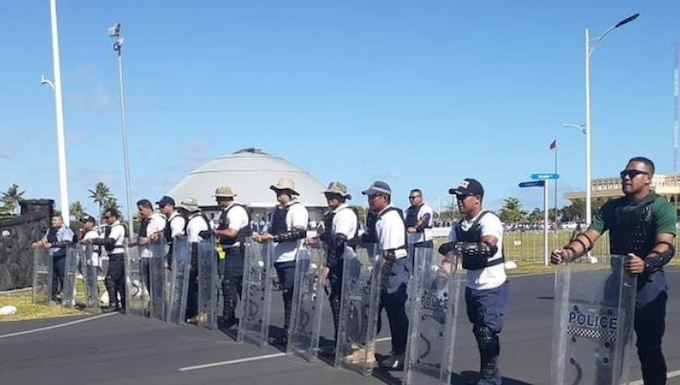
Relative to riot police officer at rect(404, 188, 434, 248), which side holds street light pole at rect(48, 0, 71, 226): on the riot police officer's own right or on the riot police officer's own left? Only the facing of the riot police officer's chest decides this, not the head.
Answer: on the riot police officer's own right

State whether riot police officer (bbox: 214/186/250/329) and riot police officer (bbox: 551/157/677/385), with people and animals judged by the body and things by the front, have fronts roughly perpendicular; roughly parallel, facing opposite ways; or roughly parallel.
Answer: roughly parallel

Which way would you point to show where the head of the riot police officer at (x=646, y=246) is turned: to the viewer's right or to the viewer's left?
to the viewer's left

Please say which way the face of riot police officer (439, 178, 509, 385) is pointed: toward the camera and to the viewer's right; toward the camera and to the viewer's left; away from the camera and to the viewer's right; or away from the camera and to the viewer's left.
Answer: toward the camera and to the viewer's left

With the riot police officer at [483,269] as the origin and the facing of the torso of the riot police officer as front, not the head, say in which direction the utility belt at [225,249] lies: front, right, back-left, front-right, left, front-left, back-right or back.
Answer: right

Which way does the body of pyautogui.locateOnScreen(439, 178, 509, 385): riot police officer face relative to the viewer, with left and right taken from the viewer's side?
facing the viewer and to the left of the viewer

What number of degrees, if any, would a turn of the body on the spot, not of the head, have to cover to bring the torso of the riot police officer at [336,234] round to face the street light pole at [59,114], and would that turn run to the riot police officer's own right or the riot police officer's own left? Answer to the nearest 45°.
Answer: approximately 45° to the riot police officer's own right

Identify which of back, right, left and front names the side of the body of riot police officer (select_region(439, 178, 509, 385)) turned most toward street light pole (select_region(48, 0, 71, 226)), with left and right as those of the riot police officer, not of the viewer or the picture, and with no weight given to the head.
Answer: right
